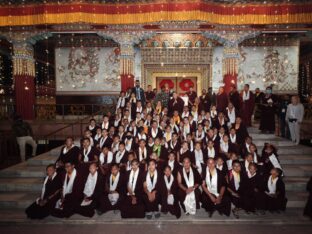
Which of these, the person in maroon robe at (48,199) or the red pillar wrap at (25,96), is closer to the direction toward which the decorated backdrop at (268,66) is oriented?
the person in maroon robe

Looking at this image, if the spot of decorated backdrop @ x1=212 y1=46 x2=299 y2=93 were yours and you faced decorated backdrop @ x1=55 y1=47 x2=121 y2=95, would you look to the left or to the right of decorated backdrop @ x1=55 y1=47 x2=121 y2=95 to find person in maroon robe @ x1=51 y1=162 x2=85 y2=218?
left

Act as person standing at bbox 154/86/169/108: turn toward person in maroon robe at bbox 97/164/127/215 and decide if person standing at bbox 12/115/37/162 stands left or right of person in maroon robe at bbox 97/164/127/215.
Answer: right

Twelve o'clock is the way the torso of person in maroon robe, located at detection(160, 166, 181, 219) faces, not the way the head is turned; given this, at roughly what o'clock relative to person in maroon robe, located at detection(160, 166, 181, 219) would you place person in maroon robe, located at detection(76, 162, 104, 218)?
person in maroon robe, located at detection(76, 162, 104, 218) is roughly at 3 o'clock from person in maroon robe, located at detection(160, 166, 181, 219).

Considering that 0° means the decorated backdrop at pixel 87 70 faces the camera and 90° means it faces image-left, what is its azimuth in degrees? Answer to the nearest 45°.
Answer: approximately 0°

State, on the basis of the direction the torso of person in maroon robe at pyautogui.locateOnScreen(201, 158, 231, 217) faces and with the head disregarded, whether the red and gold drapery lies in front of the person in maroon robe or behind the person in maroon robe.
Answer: behind

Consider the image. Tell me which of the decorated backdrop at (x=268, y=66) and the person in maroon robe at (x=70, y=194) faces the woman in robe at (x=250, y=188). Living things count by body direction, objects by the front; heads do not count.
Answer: the decorated backdrop

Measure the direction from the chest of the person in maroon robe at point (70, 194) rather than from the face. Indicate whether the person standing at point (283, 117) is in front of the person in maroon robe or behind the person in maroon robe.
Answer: behind

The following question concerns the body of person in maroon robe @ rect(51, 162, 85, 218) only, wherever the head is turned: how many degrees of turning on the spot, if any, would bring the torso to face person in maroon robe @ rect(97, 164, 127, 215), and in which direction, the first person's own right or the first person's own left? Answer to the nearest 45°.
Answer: approximately 135° to the first person's own left

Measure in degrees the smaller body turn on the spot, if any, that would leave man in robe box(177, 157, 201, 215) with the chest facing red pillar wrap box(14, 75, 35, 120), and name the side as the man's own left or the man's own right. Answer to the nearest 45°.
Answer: approximately 135° to the man's own right

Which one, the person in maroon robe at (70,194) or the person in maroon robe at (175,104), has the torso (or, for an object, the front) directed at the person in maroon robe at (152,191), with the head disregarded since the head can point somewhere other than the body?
the person in maroon robe at (175,104)
